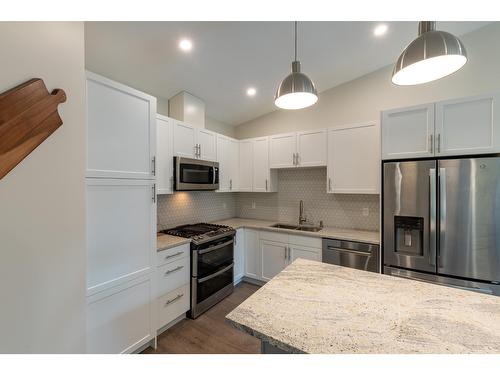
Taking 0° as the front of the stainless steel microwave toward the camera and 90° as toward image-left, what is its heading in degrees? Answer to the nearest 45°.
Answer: approximately 315°

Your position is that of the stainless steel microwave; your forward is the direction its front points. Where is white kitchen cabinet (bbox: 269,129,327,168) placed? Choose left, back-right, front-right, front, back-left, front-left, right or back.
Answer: front-left

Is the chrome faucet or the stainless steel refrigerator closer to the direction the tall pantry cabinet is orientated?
the stainless steel refrigerator

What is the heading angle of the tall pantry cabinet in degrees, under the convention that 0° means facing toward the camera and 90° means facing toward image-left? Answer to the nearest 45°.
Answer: approximately 315°

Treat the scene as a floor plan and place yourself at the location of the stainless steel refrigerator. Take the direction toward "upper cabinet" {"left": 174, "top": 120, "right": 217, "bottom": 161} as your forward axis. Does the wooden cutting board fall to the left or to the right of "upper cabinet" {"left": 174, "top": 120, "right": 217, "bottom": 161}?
left
